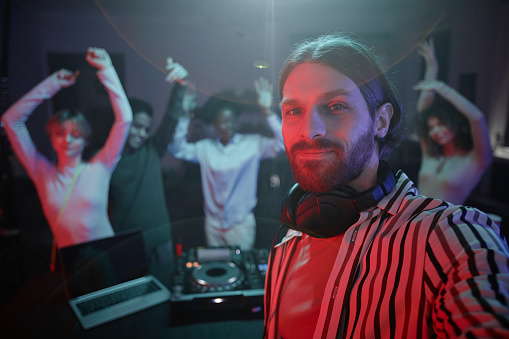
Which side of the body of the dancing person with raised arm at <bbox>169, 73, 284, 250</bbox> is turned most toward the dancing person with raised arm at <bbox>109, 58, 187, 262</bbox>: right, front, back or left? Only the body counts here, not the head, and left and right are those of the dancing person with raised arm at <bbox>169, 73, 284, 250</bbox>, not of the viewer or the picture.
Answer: right

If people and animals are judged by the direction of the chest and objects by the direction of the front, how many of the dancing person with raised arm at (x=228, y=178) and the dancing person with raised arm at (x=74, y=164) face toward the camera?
2

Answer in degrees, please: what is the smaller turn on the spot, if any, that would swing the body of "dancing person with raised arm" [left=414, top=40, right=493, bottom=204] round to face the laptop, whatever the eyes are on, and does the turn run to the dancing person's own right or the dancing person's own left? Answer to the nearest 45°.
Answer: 0° — they already face it

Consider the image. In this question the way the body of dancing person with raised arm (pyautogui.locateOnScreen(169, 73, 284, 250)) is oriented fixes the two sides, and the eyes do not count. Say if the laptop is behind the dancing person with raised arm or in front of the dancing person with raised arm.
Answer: in front

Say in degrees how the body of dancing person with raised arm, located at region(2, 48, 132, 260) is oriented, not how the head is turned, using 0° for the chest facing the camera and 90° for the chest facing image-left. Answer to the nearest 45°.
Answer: approximately 0°

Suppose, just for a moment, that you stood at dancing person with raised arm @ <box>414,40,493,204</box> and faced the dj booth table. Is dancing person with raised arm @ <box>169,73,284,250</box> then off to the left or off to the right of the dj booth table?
right

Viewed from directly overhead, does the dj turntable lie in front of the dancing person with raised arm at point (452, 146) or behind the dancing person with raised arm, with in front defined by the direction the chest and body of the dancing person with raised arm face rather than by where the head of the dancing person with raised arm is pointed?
in front

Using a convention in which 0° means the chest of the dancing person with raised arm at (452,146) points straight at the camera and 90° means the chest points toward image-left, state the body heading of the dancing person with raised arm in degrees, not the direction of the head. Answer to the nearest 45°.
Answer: approximately 45°

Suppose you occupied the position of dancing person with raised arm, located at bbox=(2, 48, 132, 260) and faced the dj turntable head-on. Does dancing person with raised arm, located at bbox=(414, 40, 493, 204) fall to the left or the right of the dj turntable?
left

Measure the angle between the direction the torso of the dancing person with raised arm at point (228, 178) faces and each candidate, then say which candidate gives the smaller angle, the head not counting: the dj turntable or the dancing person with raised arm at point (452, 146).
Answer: the dj turntable

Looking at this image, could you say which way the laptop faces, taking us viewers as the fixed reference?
facing the viewer and to the right of the viewer
